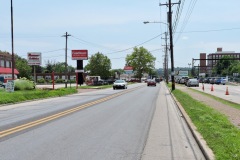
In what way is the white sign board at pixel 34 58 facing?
toward the camera
